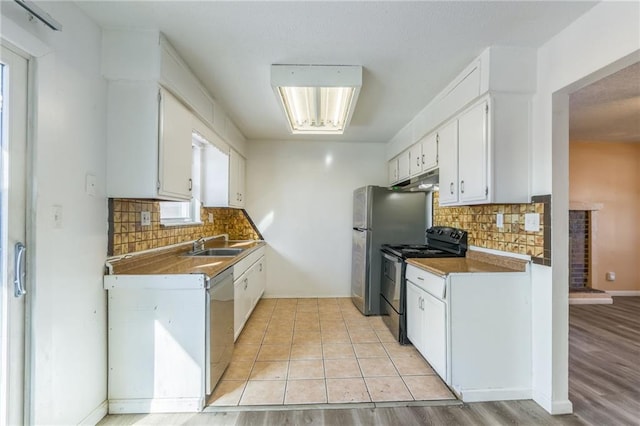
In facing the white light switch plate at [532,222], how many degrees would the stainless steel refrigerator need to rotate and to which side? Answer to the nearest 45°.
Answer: approximately 135° to its left

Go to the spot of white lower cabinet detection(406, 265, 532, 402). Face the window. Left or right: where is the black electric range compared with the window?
right

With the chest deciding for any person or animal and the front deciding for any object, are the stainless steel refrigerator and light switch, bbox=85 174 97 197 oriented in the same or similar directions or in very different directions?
very different directions

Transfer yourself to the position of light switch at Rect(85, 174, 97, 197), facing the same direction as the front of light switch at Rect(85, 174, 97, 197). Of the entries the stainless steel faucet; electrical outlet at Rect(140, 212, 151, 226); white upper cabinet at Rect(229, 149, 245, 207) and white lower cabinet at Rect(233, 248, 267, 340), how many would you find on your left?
4
